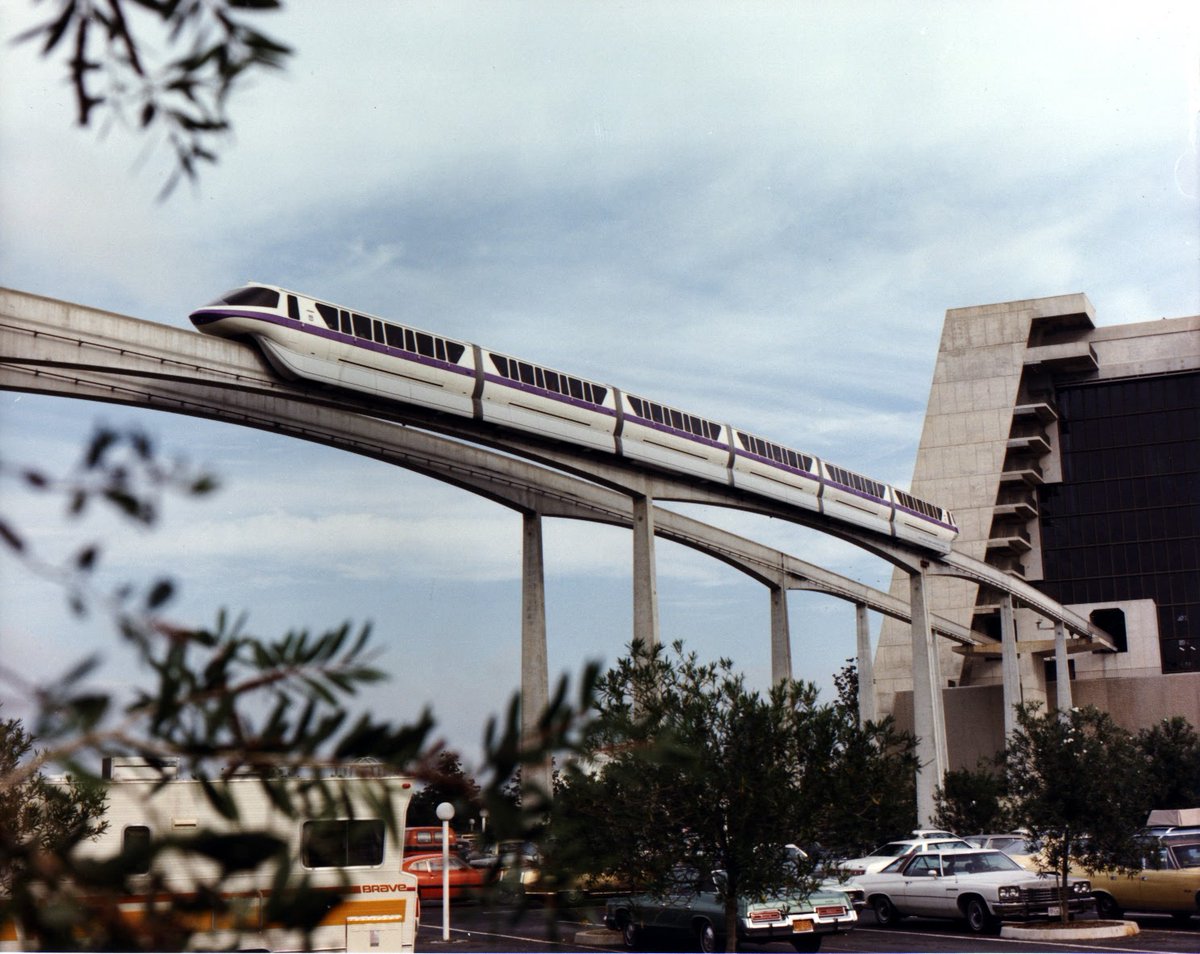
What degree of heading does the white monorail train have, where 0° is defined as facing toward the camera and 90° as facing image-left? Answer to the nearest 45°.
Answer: approximately 45°

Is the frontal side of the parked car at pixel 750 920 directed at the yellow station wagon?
no

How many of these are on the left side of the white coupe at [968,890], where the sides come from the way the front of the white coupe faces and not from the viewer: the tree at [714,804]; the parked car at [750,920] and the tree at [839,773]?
0

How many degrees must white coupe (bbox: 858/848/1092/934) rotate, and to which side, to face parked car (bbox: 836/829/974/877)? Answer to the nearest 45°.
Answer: approximately 135° to its left

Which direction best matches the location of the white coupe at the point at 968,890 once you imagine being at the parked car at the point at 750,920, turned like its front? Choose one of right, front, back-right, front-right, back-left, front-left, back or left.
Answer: right

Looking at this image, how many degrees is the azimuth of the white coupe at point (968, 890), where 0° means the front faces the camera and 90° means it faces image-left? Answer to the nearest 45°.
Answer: approximately 315°

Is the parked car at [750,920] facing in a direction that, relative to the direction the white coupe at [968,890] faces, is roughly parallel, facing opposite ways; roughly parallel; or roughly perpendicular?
roughly parallel, facing opposite ways

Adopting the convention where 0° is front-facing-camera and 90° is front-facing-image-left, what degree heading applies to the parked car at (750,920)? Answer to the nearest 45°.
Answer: approximately 135°

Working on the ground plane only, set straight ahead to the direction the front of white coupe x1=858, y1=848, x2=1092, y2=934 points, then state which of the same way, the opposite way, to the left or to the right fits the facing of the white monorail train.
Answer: to the right

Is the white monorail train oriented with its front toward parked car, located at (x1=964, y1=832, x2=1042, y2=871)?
no

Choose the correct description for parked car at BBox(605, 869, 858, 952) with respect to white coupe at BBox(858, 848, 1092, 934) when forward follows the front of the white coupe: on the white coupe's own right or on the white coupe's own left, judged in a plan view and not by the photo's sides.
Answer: on the white coupe's own right

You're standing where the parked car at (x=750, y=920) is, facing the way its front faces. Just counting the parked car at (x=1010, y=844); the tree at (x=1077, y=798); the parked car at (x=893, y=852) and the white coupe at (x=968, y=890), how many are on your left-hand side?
0

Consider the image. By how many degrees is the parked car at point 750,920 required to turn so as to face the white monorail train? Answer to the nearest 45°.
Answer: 0° — it already faces it

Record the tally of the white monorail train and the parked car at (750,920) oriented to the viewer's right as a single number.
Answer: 0

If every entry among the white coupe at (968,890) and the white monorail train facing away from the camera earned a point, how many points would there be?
0
